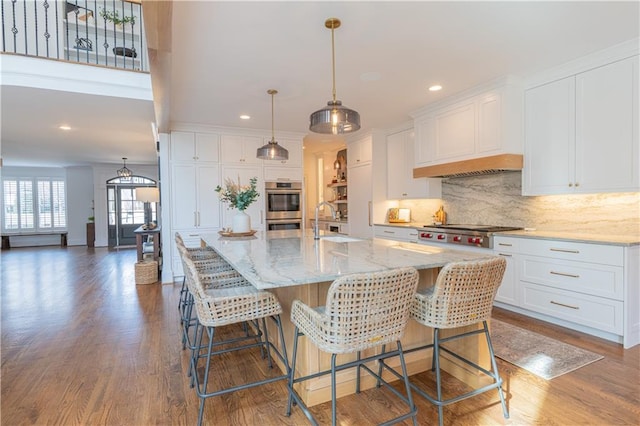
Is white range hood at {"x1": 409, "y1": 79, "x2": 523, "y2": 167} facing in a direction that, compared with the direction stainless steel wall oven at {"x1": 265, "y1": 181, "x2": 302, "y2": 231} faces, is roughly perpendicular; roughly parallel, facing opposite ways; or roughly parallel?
roughly perpendicular

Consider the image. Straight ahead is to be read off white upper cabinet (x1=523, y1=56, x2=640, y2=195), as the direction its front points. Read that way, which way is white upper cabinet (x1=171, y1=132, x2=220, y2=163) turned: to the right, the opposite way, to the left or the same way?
to the left

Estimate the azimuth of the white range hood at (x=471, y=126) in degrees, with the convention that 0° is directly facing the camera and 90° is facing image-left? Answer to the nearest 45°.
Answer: approximately 45°

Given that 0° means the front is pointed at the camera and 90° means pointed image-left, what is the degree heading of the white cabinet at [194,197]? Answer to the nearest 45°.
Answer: approximately 0°

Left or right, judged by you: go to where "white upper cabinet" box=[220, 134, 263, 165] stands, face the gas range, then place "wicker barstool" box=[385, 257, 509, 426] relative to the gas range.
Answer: right

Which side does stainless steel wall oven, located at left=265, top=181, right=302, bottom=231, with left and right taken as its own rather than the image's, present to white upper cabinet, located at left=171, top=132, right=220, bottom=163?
right

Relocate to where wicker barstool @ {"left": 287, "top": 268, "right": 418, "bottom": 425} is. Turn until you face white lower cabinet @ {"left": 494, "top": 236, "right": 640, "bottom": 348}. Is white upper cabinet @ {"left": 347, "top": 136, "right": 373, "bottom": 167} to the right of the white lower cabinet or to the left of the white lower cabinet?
left

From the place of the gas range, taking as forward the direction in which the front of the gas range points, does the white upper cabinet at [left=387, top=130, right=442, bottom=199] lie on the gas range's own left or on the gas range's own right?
on the gas range's own right

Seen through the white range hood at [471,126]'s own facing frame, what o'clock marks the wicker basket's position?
The wicker basket is roughly at 1 o'clock from the white range hood.

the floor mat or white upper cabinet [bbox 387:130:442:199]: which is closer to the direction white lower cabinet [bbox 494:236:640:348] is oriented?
the floor mat
